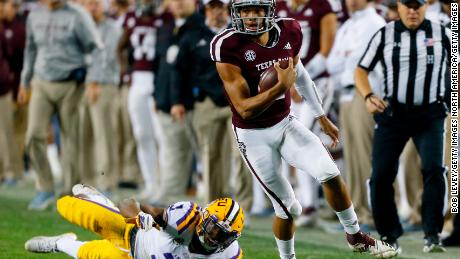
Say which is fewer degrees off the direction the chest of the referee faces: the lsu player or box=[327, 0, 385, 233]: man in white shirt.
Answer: the lsu player

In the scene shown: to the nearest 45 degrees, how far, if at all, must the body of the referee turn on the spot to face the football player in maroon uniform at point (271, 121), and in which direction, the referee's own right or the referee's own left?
approximately 45° to the referee's own right

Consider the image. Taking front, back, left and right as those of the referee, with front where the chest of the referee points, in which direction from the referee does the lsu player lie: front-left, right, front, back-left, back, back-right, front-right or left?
front-right

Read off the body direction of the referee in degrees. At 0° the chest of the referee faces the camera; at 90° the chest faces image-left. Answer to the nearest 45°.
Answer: approximately 0°

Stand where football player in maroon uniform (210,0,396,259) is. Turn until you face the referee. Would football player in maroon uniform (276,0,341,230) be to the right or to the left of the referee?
left
